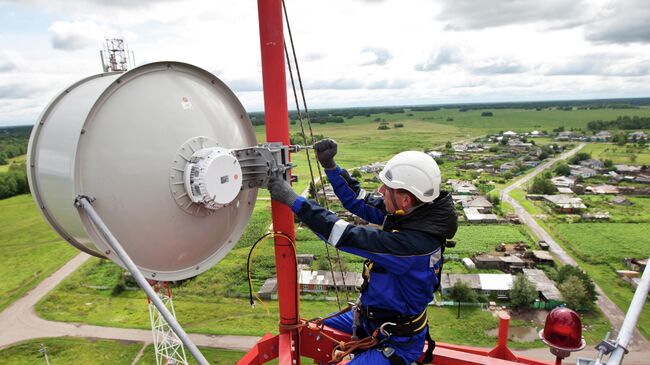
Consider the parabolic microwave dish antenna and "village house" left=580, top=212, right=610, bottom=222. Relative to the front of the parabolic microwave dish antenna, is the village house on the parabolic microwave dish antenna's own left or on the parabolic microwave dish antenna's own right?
on the parabolic microwave dish antenna's own right

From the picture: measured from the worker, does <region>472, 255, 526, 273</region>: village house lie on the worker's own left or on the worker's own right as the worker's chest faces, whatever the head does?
on the worker's own right

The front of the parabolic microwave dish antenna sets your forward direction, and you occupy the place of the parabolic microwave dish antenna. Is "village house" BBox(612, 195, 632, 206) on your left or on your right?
on your right

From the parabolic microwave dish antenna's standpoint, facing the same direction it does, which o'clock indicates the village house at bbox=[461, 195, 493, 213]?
The village house is roughly at 3 o'clock from the parabolic microwave dish antenna.

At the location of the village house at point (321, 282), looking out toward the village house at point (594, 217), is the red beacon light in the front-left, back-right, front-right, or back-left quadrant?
back-right

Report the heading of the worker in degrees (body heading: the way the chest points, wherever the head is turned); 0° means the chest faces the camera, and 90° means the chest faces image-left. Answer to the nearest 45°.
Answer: approximately 90°

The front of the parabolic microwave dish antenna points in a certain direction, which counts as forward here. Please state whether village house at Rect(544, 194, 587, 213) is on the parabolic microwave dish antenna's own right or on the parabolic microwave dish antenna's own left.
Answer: on the parabolic microwave dish antenna's own right

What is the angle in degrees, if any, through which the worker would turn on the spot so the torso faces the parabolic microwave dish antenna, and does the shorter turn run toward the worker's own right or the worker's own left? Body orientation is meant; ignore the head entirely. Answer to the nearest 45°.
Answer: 0° — they already face it

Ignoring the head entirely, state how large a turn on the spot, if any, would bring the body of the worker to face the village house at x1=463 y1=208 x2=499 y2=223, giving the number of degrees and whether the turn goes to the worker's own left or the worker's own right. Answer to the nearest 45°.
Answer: approximately 90° to the worker's own right

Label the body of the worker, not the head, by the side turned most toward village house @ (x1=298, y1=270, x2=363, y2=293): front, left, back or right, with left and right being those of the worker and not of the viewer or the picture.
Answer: right

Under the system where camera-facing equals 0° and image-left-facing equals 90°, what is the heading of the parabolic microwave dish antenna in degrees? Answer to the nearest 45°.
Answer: approximately 135°
